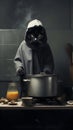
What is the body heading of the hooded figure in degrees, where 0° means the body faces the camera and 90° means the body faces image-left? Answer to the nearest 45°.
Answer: approximately 0°

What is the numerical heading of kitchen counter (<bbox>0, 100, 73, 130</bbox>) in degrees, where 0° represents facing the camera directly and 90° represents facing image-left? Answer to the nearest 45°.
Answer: approximately 0°
